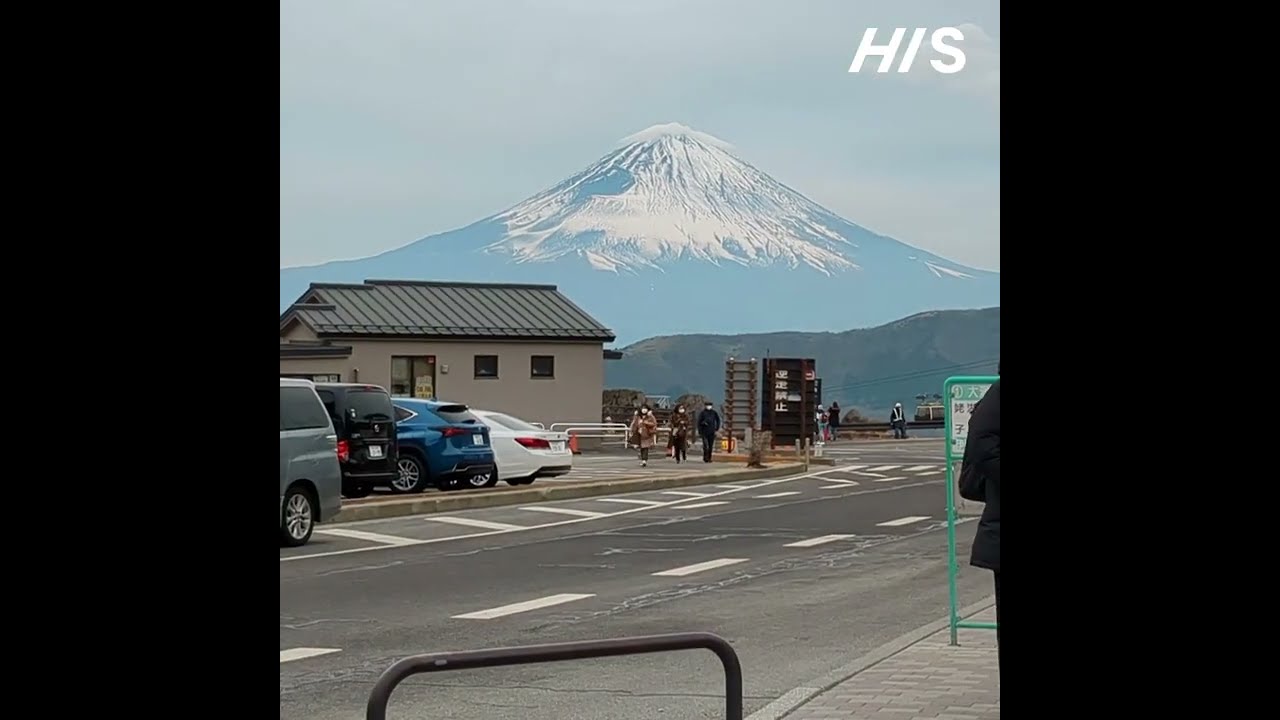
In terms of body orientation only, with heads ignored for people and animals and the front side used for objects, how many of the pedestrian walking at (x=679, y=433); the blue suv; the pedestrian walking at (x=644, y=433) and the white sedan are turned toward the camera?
2

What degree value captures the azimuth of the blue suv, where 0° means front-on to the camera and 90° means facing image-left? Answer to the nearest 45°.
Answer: approximately 135°

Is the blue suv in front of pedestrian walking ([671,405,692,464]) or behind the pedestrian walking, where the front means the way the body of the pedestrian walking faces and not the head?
in front

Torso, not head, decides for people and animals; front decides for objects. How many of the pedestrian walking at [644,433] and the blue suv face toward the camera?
1

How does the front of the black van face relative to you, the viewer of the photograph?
facing away from the viewer and to the left of the viewer

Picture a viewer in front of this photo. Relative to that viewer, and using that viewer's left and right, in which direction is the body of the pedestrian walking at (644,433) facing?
facing the viewer

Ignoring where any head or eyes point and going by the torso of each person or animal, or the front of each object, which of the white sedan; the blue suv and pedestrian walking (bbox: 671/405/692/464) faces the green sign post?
the pedestrian walking

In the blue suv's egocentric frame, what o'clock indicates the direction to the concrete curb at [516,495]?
The concrete curb is roughly at 5 o'clock from the blue suv.

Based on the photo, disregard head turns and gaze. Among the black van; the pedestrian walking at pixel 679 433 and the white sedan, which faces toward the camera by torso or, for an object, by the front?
the pedestrian walking

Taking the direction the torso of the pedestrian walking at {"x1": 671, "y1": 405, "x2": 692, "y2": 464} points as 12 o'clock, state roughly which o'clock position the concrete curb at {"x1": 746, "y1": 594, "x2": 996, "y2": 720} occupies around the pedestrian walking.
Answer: The concrete curb is roughly at 12 o'clock from the pedestrian walking.

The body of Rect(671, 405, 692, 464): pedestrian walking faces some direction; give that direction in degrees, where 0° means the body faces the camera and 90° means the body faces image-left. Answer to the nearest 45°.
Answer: approximately 0°

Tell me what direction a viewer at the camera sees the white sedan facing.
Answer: facing away from the viewer and to the left of the viewer

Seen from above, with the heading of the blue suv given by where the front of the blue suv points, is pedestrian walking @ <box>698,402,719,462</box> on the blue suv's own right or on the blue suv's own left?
on the blue suv's own right
